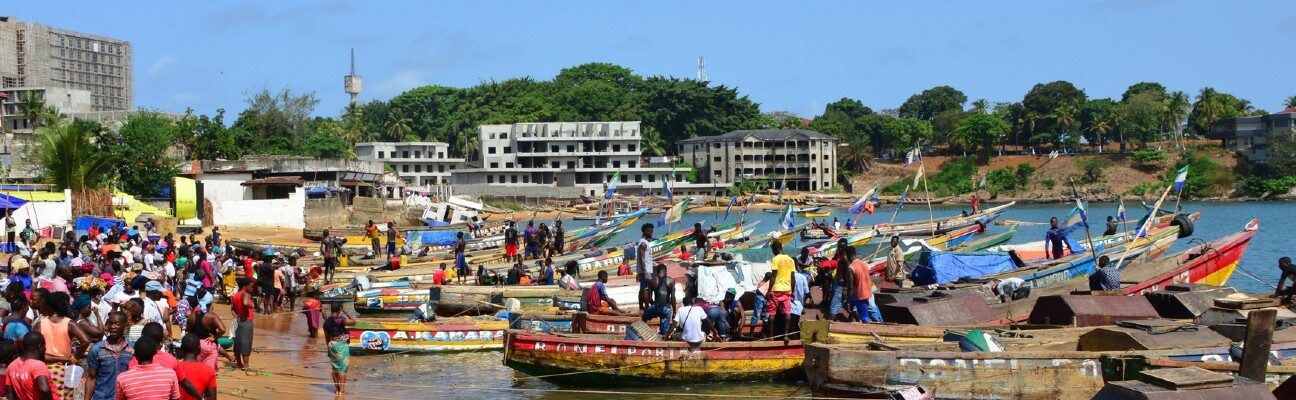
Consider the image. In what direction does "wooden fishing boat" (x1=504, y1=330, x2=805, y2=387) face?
to the viewer's left

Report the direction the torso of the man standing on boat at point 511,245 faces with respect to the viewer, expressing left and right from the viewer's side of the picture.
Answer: facing away from the viewer

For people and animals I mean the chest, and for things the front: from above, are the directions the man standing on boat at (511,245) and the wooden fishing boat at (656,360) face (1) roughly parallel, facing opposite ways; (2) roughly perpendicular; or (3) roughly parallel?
roughly perpendicular

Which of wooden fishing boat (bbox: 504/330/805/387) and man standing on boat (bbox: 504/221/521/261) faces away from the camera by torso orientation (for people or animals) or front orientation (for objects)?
the man standing on boat

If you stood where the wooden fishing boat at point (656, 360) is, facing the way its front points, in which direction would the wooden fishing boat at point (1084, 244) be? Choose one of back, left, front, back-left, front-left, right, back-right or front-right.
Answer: back-right

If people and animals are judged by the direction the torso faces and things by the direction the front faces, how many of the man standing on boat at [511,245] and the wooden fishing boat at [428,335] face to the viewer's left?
1

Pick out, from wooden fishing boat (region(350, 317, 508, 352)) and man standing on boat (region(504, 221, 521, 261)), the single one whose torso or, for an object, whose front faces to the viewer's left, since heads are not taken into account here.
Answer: the wooden fishing boat

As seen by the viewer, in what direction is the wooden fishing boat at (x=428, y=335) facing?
to the viewer's left

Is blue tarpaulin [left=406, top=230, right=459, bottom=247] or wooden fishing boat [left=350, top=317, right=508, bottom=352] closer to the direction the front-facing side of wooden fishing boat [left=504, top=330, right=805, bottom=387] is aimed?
the wooden fishing boat

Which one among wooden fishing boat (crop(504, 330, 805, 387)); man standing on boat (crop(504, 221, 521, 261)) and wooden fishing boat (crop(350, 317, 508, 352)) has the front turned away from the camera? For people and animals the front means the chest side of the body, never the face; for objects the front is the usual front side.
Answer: the man standing on boat

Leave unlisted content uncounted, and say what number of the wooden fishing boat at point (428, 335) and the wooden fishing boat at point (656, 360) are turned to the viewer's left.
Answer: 2
